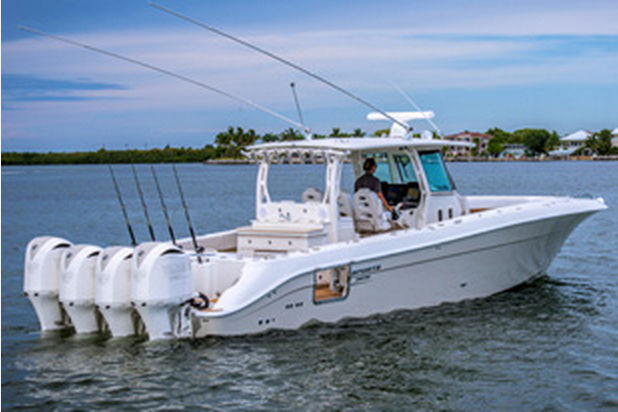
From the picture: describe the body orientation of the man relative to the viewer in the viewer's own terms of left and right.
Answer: facing away from the viewer and to the right of the viewer

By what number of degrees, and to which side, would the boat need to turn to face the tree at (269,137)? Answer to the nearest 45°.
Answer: approximately 45° to its left

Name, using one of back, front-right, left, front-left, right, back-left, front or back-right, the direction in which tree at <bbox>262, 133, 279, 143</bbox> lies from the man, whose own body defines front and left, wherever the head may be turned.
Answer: left

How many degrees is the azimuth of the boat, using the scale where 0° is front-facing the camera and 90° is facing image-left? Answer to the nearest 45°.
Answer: approximately 225°
